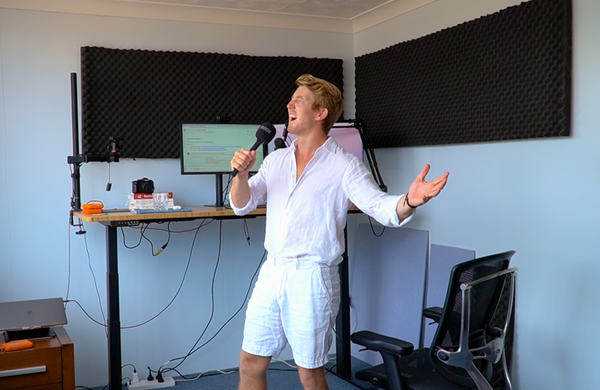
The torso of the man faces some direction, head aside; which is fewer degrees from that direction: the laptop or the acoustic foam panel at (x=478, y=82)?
the laptop

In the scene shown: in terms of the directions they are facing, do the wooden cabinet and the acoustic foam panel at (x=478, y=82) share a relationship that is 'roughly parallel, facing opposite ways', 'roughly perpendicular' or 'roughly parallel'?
roughly perpendicular

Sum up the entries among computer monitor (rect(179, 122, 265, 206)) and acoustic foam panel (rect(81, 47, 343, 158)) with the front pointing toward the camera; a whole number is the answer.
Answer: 2

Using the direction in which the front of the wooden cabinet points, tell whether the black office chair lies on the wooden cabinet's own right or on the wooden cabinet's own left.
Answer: on the wooden cabinet's own left

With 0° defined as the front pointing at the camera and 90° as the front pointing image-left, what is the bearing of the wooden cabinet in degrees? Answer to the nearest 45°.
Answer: approximately 0°

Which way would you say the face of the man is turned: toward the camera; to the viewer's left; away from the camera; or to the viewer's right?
to the viewer's left

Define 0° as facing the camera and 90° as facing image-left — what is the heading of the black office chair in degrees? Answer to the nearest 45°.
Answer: approximately 135°
